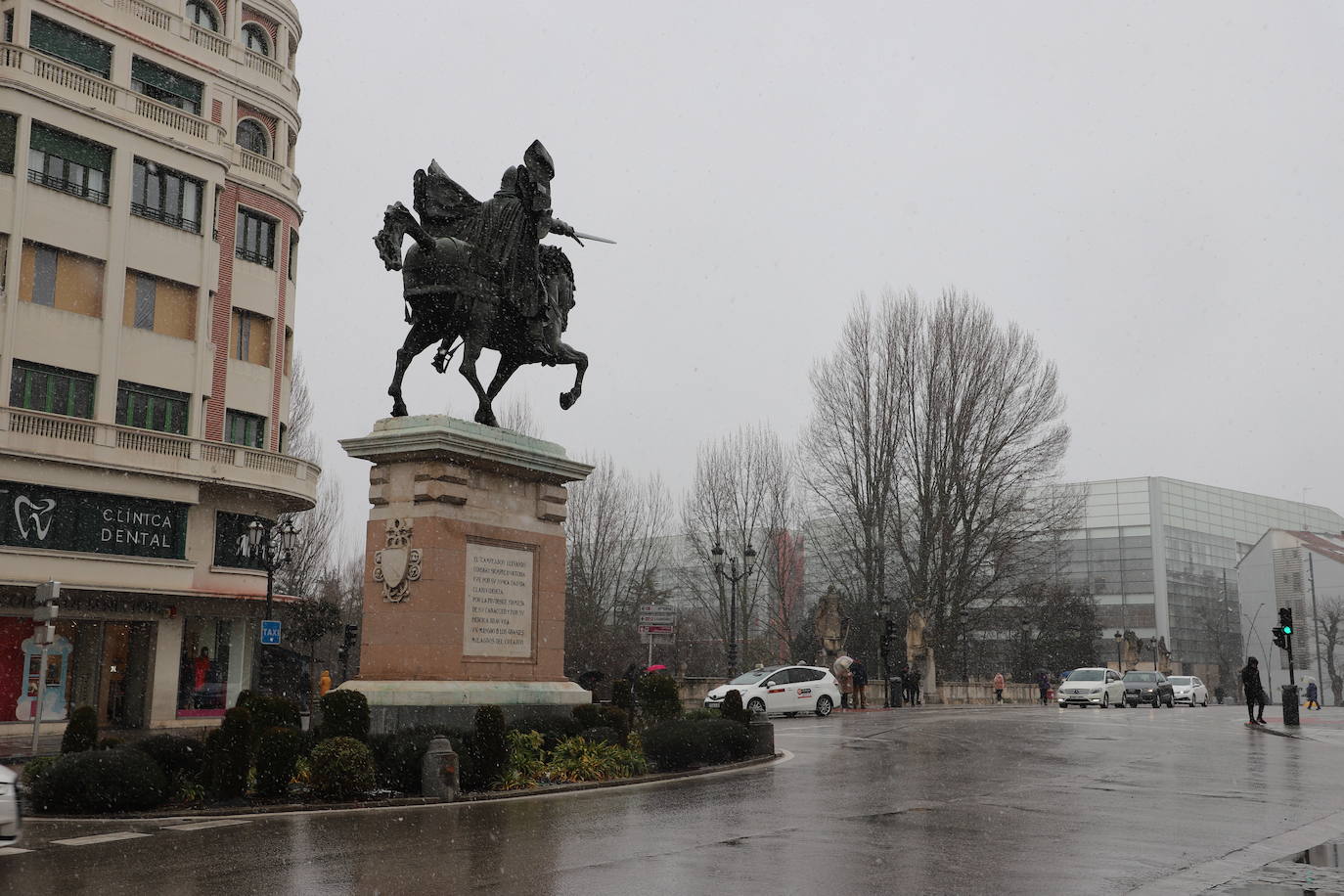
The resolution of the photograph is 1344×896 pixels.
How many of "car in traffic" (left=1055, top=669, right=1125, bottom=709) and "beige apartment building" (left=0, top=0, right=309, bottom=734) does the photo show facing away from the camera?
0

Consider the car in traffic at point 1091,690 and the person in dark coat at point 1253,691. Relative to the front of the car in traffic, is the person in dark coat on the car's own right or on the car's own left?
on the car's own left

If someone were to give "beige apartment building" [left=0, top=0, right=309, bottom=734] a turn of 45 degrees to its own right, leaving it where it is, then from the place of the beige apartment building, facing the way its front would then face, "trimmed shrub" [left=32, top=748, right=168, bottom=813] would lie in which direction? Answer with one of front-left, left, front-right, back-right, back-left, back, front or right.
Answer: front

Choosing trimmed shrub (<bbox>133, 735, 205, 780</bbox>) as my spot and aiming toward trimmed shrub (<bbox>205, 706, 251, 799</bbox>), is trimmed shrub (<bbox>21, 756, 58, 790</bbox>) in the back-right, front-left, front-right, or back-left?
back-right

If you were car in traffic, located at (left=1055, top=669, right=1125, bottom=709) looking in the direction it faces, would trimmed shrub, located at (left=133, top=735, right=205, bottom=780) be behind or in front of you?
in front

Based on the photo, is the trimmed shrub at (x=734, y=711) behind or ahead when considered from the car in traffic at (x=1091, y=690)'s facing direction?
ahead

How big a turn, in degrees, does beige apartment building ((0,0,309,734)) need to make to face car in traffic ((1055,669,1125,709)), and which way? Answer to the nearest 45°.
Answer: approximately 45° to its left

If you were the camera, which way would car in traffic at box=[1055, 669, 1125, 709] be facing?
facing the viewer and to the left of the viewer
